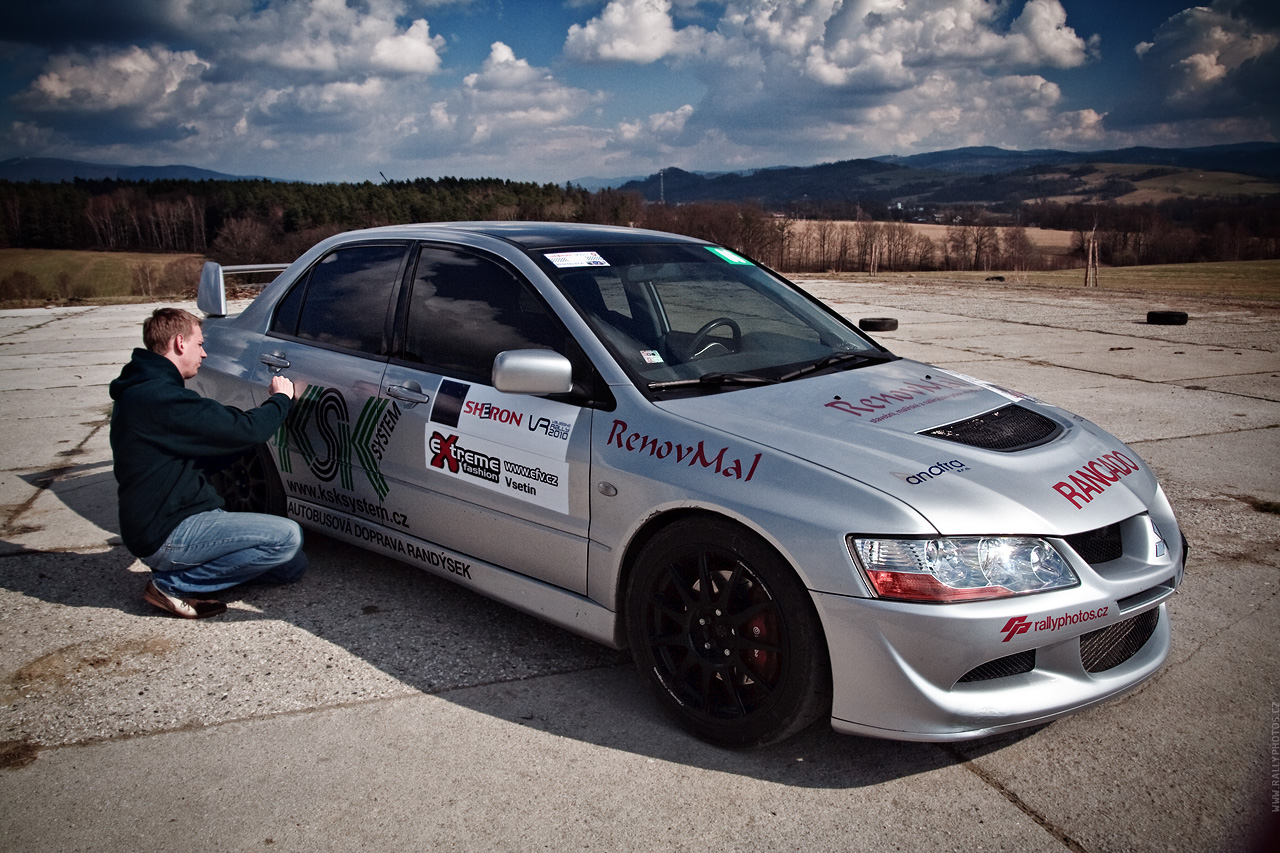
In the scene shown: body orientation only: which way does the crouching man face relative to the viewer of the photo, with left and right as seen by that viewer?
facing to the right of the viewer

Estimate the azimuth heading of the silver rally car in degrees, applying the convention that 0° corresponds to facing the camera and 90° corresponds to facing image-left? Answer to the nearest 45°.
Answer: approximately 315°

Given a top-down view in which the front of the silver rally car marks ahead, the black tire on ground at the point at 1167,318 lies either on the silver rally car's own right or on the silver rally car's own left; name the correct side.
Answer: on the silver rally car's own left

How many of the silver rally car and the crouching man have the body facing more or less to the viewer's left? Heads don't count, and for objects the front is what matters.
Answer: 0

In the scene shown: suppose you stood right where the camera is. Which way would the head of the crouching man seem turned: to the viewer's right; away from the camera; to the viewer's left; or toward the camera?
to the viewer's right

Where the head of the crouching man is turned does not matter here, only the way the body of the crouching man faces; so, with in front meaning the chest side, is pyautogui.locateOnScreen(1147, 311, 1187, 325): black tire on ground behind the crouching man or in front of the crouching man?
in front
